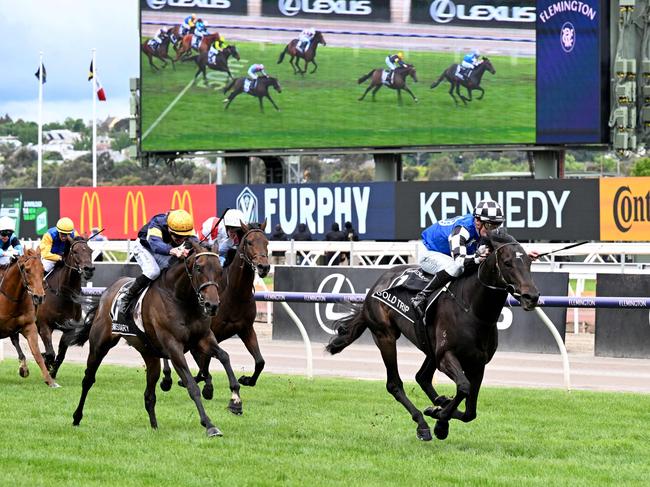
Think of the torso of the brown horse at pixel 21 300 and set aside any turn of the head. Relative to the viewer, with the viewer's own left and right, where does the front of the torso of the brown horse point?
facing the viewer and to the right of the viewer

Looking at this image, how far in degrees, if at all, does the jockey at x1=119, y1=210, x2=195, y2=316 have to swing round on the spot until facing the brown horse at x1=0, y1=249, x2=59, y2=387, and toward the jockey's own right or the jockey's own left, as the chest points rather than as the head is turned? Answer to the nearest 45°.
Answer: approximately 180°

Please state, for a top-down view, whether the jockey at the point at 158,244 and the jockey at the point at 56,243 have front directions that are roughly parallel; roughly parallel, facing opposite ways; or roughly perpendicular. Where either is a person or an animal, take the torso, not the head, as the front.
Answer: roughly parallel

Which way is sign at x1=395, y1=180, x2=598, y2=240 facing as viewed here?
toward the camera

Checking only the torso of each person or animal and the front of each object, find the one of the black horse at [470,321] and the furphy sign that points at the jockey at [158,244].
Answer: the furphy sign

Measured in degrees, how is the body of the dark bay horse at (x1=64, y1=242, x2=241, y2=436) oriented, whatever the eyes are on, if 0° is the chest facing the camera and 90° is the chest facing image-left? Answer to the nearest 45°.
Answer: approximately 315°

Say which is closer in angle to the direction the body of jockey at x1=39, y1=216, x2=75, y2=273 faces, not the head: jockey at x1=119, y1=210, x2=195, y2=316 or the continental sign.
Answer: the jockey

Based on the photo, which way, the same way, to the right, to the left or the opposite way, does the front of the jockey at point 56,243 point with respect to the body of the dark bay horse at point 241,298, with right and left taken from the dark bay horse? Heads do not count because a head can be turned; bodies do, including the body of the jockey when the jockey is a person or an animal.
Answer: the same way

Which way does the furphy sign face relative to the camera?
toward the camera

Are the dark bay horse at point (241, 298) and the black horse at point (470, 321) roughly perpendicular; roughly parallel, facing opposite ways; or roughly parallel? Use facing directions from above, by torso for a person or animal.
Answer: roughly parallel

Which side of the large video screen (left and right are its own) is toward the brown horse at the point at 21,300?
front

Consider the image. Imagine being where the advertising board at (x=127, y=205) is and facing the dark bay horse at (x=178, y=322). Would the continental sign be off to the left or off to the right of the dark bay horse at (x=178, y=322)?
left

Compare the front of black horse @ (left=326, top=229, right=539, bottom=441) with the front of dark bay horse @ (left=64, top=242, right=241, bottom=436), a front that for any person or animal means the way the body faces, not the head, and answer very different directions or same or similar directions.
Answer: same or similar directions

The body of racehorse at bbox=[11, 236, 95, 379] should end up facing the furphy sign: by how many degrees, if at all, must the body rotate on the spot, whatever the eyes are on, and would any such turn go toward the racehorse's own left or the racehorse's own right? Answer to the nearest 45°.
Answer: approximately 90° to the racehorse's own left

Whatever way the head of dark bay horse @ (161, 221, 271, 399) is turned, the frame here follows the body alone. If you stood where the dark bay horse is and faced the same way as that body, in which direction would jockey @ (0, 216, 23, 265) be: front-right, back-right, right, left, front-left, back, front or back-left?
back

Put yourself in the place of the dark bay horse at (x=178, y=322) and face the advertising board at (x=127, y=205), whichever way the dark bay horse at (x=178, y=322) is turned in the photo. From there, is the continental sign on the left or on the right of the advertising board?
right

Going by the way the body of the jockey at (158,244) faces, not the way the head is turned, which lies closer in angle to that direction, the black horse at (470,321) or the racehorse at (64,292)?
the black horse

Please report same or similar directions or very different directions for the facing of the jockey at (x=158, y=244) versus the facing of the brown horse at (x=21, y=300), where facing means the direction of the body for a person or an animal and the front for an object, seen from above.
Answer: same or similar directions

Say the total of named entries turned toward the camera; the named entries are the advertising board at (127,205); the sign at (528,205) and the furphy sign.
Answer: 3

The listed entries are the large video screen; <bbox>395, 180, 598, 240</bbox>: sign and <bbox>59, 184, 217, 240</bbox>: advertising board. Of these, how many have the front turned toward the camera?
3
